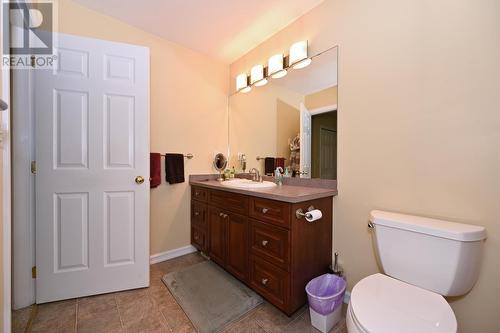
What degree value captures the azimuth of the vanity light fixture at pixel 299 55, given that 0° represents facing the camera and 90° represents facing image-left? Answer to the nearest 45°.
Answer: approximately 45°

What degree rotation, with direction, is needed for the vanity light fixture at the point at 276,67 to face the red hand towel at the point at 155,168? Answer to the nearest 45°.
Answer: approximately 45° to its right

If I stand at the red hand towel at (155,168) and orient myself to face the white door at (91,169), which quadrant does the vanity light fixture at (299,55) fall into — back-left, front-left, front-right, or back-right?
back-left

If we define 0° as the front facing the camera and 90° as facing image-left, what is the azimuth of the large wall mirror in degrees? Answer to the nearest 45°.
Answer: approximately 45°
